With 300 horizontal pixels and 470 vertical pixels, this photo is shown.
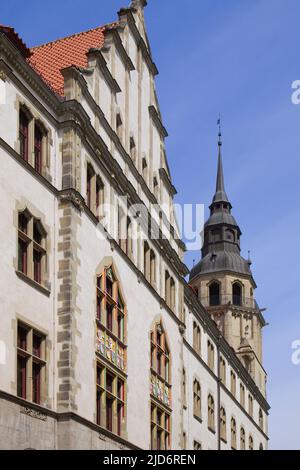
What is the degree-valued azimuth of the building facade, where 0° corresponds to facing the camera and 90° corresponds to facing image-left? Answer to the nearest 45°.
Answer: approximately 315°
